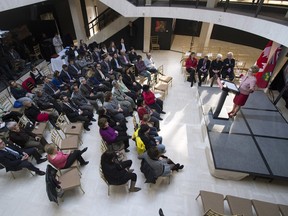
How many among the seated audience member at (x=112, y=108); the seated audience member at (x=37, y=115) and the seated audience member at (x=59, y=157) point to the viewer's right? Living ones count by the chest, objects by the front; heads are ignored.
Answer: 3

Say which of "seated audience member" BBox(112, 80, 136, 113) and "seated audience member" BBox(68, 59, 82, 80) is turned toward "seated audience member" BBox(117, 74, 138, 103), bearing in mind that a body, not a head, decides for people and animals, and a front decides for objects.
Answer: "seated audience member" BBox(68, 59, 82, 80)

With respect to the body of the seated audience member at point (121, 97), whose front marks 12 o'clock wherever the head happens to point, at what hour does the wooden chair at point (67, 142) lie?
The wooden chair is roughly at 3 o'clock from the seated audience member.

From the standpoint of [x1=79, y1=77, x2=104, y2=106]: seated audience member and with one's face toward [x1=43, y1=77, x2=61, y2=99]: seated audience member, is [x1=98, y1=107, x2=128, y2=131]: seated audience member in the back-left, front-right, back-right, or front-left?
back-left

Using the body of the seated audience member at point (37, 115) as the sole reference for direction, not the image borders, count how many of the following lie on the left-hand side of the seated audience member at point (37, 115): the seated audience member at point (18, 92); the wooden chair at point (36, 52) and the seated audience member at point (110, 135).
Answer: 2

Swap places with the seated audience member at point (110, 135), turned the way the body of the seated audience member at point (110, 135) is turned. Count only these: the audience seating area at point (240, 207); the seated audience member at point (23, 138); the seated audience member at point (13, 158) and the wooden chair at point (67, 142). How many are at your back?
3

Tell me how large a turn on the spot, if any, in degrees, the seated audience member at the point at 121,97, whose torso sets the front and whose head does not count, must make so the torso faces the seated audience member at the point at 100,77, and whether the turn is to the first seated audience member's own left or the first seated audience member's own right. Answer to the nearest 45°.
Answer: approximately 180°

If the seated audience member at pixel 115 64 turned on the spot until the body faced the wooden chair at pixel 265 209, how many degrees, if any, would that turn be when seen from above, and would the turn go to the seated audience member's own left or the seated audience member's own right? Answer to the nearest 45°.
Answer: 0° — they already face it

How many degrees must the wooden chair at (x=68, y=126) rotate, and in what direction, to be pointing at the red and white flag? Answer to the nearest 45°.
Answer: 0° — it already faces it

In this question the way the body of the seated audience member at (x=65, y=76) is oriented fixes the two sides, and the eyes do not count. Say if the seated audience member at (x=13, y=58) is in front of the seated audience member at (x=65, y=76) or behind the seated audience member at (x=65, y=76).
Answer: behind

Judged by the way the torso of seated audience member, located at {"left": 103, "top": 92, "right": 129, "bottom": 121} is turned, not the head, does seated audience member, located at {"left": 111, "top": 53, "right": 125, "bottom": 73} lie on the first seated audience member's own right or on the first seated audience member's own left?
on the first seated audience member's own left

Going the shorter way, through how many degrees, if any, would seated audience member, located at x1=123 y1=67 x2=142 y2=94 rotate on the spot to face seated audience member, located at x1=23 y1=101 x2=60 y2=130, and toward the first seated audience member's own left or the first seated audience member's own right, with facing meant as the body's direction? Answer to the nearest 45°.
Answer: approximately 90° to the first seated audience member's own right

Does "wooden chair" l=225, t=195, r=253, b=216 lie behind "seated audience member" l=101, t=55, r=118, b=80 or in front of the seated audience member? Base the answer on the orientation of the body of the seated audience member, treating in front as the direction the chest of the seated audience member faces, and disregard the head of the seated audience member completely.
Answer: in front

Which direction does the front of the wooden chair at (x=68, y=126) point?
to the viewer's right

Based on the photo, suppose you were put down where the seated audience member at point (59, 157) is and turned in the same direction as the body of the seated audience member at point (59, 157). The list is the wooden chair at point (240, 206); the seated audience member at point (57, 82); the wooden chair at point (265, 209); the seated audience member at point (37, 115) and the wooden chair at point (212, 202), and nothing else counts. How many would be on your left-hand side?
2

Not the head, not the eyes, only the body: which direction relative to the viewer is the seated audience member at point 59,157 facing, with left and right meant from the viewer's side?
facing to the right of the viewer

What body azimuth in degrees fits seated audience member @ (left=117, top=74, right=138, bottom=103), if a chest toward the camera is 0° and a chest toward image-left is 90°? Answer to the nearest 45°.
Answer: approximately 315°
